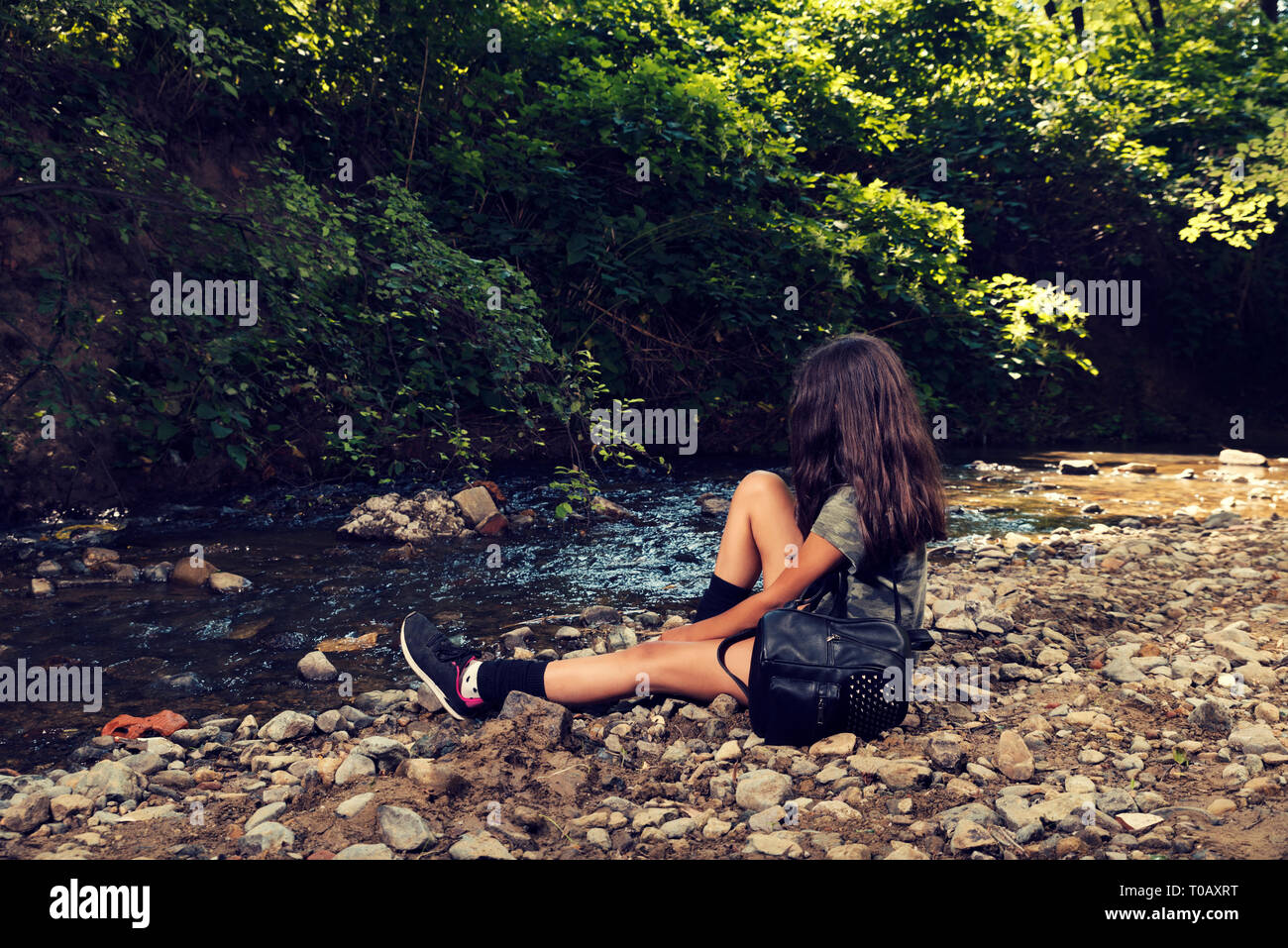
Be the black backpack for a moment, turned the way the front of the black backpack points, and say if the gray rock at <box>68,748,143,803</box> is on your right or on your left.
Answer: on your right

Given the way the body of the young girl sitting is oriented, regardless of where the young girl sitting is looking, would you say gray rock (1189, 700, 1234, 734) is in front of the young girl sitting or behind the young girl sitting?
behind

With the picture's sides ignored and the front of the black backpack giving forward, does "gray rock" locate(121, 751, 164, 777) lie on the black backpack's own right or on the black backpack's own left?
on the black backpack's own right

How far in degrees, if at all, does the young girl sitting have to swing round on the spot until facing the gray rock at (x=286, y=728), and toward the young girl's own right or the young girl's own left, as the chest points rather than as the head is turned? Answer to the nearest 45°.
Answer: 0° — they already face it

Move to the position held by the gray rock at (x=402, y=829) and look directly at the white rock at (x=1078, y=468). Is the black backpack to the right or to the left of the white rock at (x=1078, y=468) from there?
right

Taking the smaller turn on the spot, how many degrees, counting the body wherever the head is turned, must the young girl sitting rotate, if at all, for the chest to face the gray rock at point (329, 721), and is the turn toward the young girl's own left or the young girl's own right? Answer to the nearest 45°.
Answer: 0° — they already face it

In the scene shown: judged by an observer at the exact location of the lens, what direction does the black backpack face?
facing the viewer

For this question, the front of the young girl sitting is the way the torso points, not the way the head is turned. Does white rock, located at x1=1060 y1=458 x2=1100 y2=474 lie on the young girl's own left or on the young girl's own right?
on the young girl's own right

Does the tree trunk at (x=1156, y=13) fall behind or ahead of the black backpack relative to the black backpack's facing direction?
behind

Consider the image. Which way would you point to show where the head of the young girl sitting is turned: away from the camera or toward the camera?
away from the camera
